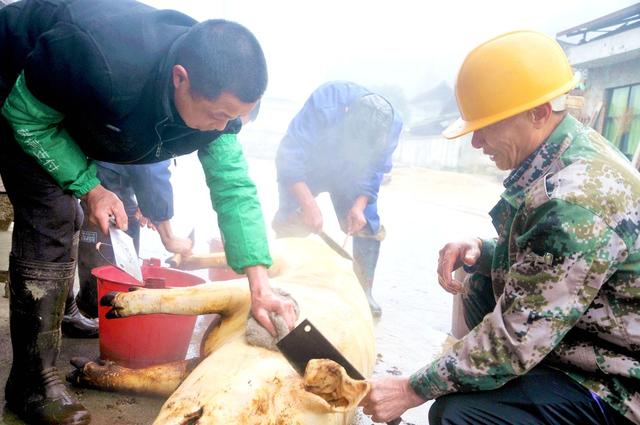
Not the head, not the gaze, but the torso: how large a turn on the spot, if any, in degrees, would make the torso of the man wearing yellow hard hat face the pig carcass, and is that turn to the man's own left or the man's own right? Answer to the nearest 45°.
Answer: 0° — they already face it

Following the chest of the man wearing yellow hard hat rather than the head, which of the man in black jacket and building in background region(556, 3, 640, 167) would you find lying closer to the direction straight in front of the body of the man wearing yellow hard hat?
the man in black jacket

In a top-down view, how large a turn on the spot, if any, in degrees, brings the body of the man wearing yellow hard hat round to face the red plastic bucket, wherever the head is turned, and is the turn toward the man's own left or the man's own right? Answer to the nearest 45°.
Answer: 0° — they already face it

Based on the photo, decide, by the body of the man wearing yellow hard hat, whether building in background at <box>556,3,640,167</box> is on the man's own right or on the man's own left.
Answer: on the man's own right

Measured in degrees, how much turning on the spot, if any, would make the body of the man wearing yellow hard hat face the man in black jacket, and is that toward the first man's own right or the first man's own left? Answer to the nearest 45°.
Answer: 0° — they already face them

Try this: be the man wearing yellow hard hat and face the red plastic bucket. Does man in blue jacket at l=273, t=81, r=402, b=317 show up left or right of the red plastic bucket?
right

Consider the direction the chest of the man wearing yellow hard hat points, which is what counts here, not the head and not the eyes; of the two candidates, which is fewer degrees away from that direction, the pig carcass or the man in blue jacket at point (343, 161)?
the pig carcass

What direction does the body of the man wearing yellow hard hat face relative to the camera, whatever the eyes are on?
to the viewer's left
